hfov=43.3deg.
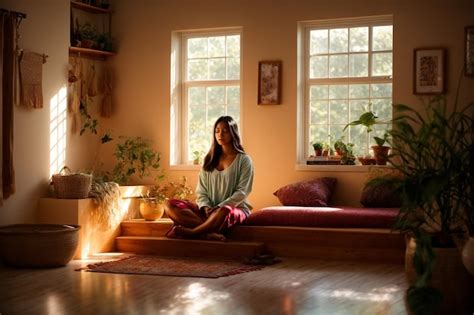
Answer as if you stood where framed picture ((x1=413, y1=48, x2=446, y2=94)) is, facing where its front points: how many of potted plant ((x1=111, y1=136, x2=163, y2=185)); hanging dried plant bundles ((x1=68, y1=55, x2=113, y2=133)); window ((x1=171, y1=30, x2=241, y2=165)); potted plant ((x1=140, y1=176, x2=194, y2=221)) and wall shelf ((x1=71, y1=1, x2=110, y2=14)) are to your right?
5

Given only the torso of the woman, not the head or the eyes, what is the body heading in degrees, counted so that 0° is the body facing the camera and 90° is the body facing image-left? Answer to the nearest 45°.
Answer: approximately 45°

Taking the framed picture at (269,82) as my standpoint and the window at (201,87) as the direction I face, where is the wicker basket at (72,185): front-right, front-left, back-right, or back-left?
front-left

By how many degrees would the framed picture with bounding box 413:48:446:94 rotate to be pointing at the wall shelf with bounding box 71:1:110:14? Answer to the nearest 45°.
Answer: approximately 90° to its right

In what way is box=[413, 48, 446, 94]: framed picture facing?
toward the camera

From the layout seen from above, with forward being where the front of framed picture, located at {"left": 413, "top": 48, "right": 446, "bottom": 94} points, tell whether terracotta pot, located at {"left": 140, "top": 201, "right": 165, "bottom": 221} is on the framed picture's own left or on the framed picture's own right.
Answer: on the framed picture's own right

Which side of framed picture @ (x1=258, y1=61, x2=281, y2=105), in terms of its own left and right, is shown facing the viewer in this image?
front
